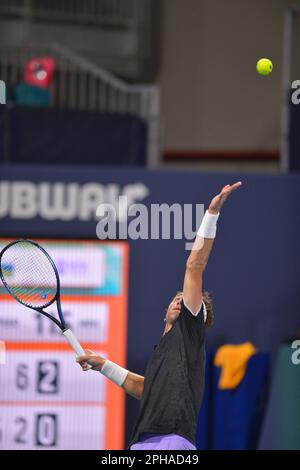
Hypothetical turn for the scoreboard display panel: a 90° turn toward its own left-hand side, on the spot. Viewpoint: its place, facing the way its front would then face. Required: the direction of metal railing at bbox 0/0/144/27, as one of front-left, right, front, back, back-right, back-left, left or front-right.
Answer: left

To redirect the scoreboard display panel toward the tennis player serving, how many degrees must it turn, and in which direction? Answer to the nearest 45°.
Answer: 0° — it already faces them

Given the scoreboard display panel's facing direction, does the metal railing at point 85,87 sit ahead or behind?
behind

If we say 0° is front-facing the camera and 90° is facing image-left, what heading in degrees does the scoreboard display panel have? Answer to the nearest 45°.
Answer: approximately 0°
